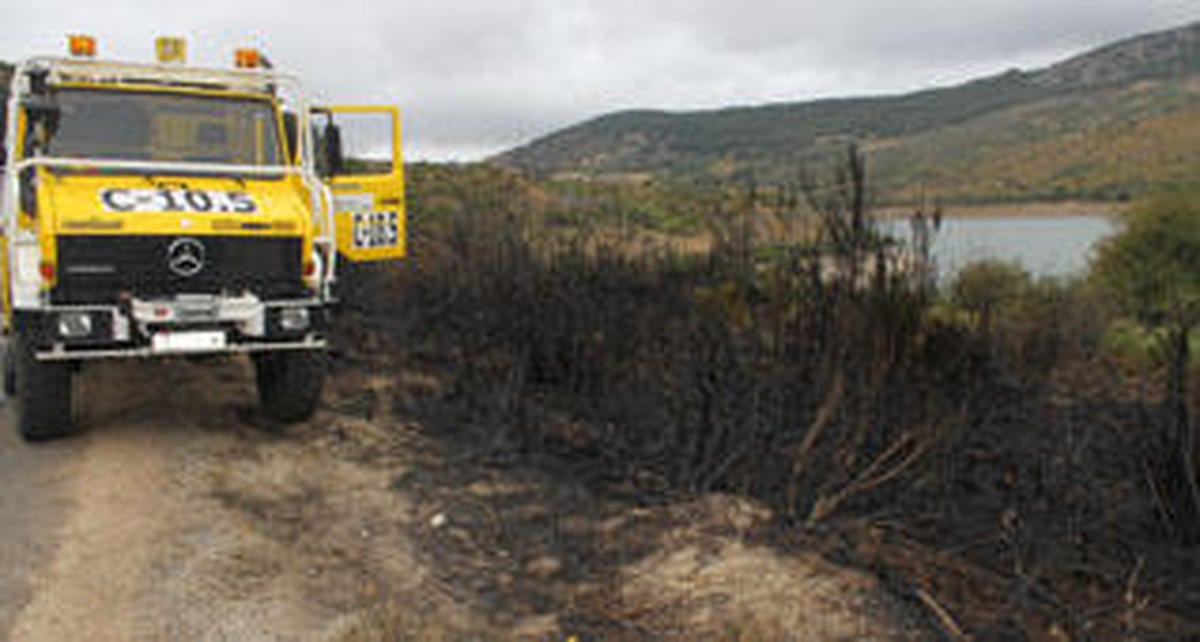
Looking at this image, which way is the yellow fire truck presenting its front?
toward the camera
